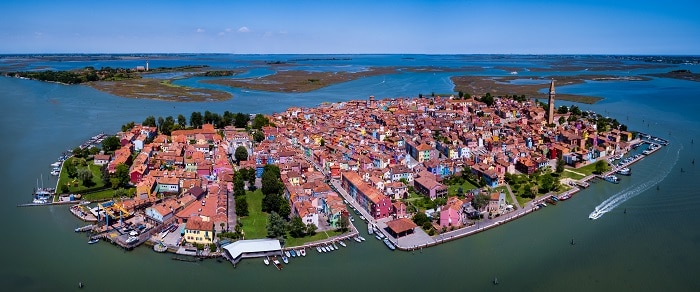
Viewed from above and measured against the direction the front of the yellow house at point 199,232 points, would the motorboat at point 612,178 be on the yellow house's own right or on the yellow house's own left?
on the yellow house's own left

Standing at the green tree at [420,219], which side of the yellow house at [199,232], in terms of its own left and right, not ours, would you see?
left

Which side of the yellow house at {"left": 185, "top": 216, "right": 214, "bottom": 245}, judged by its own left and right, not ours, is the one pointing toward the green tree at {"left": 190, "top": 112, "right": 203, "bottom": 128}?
back

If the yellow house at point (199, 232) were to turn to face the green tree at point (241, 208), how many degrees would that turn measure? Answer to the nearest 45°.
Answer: approximately 135° to its left

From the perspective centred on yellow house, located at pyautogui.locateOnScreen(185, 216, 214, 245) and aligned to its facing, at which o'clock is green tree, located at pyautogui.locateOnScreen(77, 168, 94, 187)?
The green tree is roughly at 5 o'clock from the yellow house.

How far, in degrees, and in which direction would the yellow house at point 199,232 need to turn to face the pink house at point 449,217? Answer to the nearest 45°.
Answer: approximately 90° to its left

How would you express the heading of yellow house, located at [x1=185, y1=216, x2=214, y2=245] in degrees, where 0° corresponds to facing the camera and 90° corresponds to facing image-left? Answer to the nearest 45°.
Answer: approximately 0°

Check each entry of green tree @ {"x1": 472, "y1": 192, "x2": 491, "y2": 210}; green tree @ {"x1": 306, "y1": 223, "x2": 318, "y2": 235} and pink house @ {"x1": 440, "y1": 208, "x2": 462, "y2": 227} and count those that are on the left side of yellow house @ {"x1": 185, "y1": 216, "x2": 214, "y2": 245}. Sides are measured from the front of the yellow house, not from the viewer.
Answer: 3

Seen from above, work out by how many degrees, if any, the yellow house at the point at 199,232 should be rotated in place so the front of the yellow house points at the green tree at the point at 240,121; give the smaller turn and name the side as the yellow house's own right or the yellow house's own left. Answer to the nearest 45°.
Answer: approximately 180°

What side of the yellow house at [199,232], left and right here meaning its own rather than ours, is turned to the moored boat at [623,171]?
left

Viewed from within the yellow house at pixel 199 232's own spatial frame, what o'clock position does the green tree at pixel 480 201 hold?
The green tree is roughly at 9 o'clock from the yellow house.

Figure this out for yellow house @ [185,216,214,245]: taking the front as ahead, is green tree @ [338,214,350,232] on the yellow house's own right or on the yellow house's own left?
on the yellow house's own left

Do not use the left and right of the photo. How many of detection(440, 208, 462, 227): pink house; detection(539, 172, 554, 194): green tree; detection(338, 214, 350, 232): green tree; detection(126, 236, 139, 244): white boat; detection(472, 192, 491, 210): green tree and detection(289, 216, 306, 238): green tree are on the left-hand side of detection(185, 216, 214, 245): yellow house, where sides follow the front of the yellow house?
5

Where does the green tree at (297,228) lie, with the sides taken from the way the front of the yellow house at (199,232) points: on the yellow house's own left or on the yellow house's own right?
on the yellow house's own left

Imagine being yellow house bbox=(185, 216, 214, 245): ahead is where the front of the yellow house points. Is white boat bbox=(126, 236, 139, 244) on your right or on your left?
on your right
